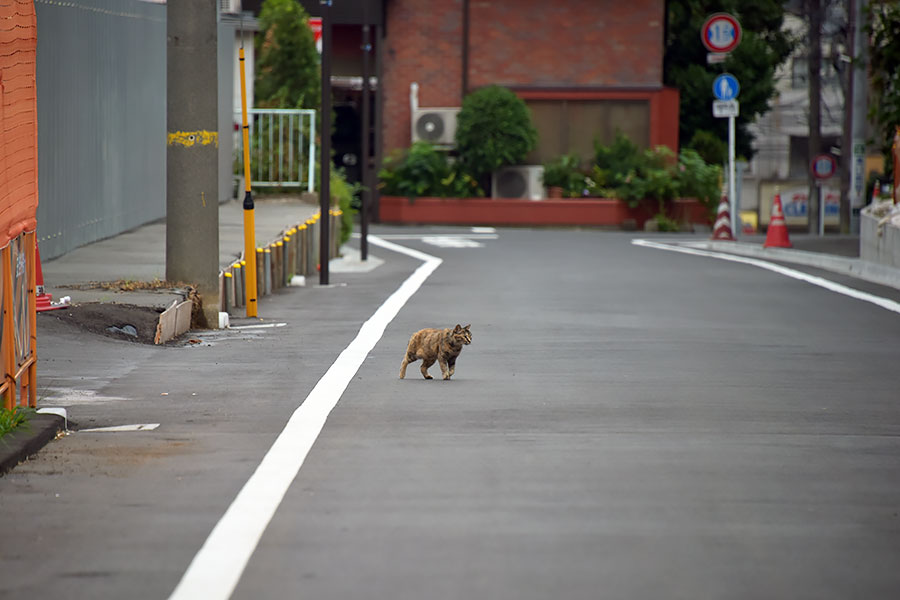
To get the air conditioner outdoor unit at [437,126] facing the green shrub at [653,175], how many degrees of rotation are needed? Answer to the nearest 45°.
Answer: approximately 90° to its left

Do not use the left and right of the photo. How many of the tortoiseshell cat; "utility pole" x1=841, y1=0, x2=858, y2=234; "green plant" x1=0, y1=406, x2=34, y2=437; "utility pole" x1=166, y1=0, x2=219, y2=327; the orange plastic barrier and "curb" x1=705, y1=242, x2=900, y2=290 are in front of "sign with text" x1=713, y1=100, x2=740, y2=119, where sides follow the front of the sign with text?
5

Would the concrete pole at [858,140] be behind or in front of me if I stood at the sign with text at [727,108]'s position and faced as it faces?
behind

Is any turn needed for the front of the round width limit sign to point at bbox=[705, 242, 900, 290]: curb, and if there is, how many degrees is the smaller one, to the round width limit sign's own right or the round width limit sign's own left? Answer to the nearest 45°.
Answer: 0° — it already faces it
